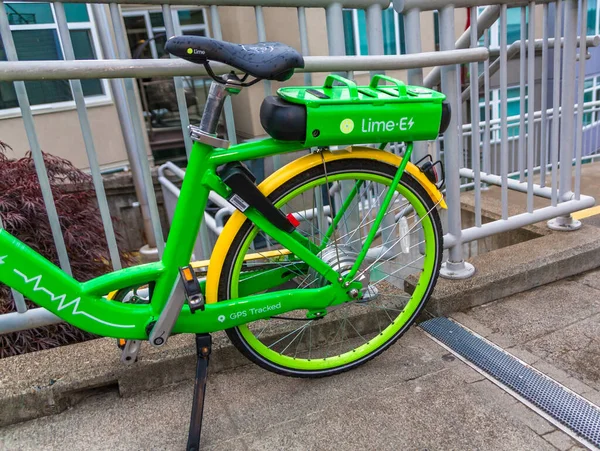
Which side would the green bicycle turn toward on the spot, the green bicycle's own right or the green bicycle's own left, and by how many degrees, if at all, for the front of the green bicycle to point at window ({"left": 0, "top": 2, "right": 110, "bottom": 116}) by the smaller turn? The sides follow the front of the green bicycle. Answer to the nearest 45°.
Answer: approximately 90° to the green bicycle's own right

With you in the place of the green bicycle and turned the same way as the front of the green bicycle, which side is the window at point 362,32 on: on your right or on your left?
on your right

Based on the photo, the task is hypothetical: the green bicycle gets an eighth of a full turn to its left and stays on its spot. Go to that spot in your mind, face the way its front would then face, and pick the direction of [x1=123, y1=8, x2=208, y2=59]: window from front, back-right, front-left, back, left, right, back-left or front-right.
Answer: back-right

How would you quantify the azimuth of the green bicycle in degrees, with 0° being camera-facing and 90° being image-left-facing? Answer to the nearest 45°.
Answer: approximately 90°

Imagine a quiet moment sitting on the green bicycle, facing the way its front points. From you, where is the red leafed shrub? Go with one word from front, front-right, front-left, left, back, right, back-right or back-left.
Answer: front-right

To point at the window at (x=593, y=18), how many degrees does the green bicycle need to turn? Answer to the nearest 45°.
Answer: approximately 135° to its right
